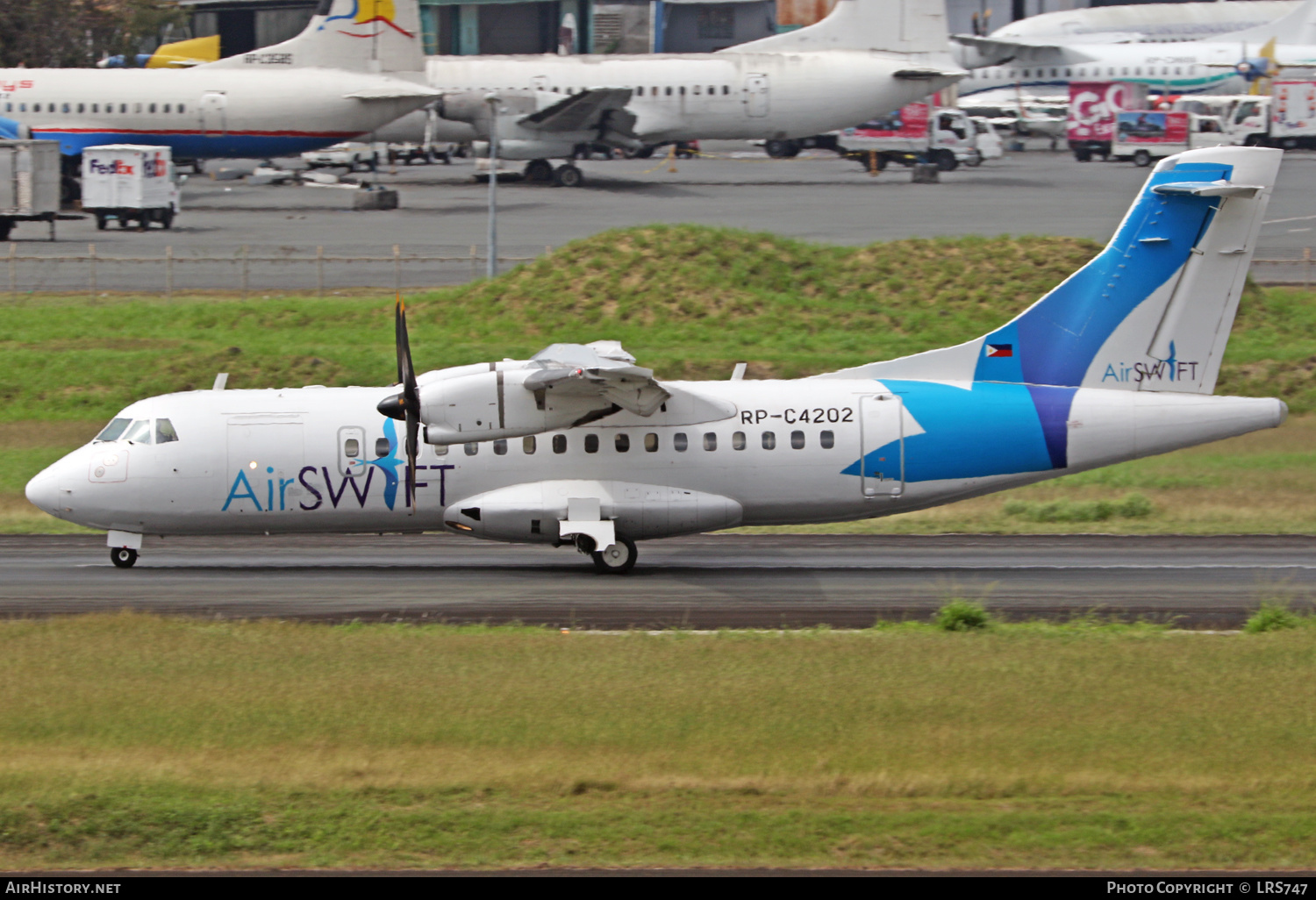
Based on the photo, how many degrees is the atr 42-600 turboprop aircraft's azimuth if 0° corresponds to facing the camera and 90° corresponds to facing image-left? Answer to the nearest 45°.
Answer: approximately 90°
